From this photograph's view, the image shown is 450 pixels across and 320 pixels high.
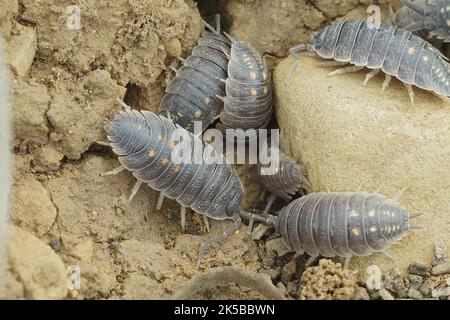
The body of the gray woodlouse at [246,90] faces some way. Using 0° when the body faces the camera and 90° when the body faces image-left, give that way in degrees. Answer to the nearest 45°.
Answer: approximately 0°

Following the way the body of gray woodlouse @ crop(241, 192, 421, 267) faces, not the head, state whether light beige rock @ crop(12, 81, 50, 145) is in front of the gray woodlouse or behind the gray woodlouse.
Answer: in front

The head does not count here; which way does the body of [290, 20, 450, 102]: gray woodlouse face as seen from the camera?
to the viewer's left

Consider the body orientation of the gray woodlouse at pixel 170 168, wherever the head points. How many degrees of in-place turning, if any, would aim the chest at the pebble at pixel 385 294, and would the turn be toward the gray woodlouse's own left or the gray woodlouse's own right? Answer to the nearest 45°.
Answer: approximately 45° to the gray woodlouse's own left

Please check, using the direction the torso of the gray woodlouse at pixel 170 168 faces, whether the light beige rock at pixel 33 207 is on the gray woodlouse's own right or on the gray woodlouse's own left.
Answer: on the gray woodlouse's own right

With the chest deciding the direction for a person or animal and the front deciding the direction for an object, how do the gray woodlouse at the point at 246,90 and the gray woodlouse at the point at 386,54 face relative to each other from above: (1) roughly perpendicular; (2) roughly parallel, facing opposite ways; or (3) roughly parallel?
roughly perpendicular

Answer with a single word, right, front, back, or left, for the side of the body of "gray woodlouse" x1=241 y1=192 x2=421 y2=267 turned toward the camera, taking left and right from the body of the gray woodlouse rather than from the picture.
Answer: left
